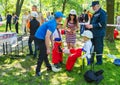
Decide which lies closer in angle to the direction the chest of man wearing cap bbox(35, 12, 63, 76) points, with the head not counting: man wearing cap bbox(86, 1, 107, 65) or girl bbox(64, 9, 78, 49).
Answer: the man wearing cap

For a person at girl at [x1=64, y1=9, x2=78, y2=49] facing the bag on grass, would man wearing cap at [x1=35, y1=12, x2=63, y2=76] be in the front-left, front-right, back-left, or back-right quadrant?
front-right

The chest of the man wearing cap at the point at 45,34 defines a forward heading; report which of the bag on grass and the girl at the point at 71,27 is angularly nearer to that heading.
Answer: the bag on grass

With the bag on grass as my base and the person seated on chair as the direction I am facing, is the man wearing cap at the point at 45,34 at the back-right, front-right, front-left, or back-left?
front-left

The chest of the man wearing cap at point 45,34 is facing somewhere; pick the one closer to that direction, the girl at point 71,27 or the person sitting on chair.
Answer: the person sitting on chair

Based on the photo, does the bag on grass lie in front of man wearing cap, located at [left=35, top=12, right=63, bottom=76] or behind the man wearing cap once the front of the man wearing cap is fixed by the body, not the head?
in front

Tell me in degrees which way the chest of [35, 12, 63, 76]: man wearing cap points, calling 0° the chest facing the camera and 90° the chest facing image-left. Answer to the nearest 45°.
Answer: approximately 270°

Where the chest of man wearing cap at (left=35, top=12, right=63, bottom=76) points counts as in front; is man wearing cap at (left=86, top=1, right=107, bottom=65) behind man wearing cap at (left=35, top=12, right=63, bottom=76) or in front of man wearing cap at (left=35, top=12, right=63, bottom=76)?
in front

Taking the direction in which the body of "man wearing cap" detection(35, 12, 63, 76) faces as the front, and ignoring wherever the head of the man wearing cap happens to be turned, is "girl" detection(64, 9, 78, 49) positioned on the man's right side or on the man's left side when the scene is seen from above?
on the man's left side
